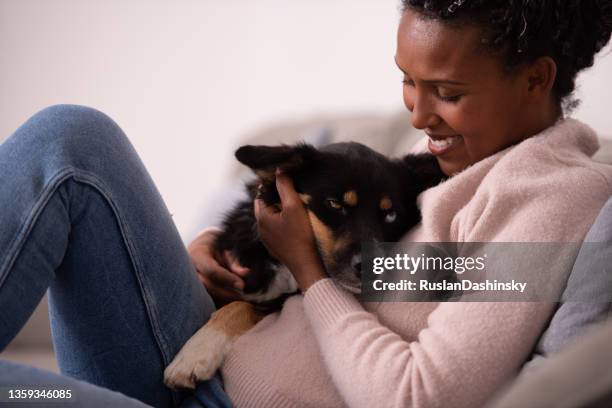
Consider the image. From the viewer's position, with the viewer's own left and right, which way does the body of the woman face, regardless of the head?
facing to the left of the viewer

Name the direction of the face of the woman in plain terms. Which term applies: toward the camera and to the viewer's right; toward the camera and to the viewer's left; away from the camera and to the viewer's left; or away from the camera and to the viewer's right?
toward the camera and to the viewer's left

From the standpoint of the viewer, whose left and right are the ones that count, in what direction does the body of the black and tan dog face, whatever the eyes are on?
facing the viewer
